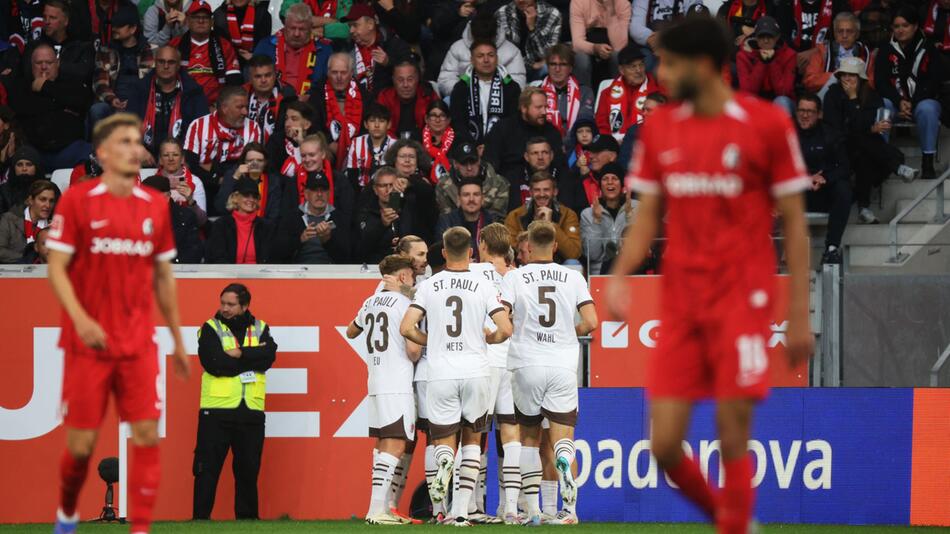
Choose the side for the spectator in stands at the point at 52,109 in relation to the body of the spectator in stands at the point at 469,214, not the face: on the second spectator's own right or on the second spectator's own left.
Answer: on the second spectator's own right

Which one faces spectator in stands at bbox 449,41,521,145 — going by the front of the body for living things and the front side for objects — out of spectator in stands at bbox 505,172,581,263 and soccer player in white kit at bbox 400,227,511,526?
the soccer player in white kit

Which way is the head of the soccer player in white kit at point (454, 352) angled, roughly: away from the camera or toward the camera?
away from the camera

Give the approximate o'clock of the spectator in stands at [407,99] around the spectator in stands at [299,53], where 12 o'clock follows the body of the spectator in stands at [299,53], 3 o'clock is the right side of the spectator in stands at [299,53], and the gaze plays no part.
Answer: the spectator in stands at [407,99] is roughly at 10 o'clock from the spectator in stands at [299,53].

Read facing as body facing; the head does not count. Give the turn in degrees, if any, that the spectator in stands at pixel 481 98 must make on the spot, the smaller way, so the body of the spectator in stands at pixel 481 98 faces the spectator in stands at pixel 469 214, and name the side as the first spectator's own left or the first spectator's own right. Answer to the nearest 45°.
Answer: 0° — they already face them

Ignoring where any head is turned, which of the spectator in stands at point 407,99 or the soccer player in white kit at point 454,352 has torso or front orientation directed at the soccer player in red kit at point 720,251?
the spectator in stands

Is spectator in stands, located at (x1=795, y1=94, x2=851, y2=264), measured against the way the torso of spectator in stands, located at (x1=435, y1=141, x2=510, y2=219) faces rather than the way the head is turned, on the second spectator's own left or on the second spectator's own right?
on the second spectator's own left
